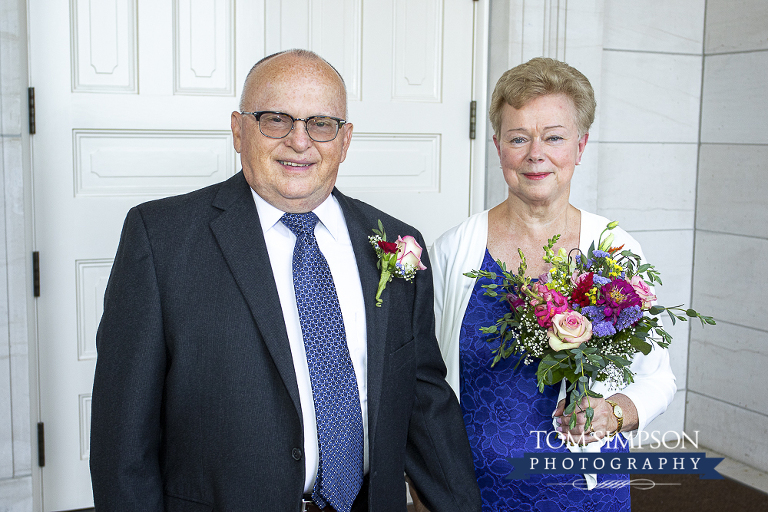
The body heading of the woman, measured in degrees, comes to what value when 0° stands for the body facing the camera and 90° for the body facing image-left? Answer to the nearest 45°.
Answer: approximately 0°

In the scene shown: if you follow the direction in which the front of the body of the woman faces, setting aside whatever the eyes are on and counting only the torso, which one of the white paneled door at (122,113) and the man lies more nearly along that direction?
the man

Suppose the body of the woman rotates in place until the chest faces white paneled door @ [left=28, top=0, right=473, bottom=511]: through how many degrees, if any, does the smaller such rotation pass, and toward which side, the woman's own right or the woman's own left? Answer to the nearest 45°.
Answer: approximately 135° to the woman's own right

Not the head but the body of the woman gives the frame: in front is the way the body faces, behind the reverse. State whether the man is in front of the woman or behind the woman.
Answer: in front
